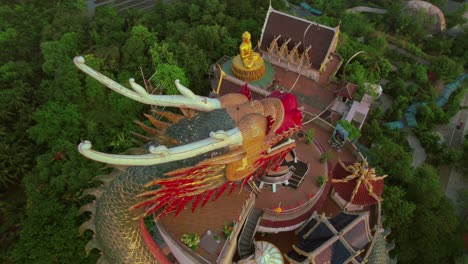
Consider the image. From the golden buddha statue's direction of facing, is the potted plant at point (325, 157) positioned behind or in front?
in front

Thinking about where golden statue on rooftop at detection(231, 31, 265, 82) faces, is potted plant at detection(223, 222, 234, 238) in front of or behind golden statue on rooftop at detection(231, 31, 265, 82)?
in front

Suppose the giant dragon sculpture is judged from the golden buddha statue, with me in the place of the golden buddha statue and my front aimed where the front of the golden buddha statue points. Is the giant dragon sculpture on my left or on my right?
on my right

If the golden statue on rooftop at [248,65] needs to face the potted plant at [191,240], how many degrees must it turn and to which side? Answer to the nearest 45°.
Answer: approximately 45° to its right

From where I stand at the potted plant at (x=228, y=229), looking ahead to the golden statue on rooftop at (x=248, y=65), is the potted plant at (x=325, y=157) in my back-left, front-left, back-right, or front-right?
front-right

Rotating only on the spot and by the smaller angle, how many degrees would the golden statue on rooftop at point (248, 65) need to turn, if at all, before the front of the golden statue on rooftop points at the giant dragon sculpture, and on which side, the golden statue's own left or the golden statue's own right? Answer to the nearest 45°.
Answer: approximately 45° to the golden statue's own right

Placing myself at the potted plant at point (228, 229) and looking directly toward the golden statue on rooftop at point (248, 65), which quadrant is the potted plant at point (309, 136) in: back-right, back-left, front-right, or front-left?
front-right

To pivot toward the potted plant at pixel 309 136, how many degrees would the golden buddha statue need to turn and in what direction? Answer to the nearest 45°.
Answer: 0° — it already faces it

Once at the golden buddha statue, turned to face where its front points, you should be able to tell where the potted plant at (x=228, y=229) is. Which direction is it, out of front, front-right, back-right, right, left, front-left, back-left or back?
front-right

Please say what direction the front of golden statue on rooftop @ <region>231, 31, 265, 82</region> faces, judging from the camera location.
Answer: facing the viewer and to the right of the viewer

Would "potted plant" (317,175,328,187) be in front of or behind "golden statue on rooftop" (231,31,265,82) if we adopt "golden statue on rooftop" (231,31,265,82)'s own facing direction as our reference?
in front

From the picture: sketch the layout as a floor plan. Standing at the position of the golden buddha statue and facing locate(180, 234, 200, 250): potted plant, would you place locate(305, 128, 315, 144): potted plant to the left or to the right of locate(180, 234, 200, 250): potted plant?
left
